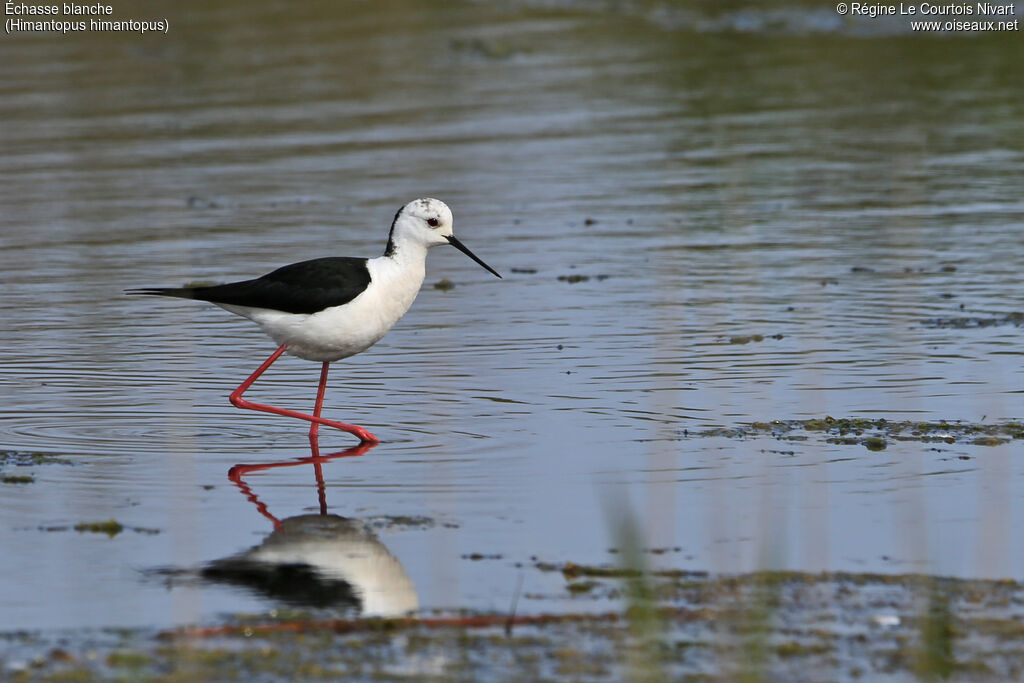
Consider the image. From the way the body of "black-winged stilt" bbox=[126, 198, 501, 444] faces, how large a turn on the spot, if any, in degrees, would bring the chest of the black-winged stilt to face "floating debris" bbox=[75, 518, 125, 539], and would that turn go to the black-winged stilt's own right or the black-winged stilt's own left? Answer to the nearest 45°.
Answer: approximately 135° to the black-winged stilt's own right

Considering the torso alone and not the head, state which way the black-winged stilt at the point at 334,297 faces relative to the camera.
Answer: to the viewer's right

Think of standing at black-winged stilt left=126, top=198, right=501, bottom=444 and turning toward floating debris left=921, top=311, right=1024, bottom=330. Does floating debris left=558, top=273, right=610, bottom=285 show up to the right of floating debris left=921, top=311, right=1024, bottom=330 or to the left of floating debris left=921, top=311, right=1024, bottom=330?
left

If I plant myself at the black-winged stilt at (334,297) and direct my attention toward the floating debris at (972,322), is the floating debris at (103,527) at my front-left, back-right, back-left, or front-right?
back-right

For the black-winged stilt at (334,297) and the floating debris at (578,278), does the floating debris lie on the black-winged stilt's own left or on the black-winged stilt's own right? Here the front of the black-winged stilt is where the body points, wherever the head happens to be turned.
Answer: on the black-winged stilt's own left
